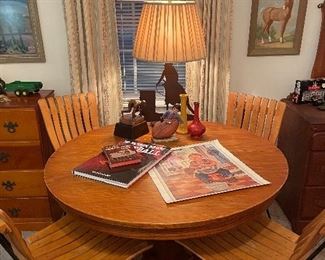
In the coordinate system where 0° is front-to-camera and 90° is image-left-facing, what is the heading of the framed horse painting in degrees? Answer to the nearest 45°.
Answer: approximately 0°

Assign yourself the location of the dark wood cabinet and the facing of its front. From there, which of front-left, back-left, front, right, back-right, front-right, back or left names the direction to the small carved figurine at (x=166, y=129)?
front-right

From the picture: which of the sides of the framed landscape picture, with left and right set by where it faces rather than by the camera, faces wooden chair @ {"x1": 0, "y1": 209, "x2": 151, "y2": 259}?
front

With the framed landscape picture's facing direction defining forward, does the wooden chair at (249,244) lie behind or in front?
in front

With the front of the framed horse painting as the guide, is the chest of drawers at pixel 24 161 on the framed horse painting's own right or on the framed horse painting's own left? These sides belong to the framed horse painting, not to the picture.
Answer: on the framed horse painting's own right

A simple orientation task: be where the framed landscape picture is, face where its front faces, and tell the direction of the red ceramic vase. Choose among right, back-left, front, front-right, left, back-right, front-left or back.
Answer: front-left

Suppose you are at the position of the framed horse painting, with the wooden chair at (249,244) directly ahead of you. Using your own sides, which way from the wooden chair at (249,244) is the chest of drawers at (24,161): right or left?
right

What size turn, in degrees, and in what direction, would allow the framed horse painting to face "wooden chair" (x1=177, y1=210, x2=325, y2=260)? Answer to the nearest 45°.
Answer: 0° — it already faces it

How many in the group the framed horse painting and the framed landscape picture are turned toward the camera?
2

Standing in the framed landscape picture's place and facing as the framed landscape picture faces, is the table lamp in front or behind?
in front
